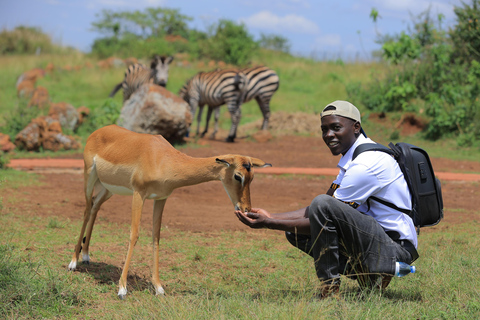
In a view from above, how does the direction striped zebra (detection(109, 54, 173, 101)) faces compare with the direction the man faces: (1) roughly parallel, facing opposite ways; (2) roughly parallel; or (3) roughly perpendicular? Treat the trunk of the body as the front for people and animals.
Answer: roughly parallel, facing opposite ways

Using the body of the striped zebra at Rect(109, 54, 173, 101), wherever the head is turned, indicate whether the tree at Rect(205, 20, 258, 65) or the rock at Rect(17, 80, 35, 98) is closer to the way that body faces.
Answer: the tree

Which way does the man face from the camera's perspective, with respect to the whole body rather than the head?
to the viewer's left

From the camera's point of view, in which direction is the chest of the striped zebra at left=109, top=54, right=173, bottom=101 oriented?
to the viewer's right

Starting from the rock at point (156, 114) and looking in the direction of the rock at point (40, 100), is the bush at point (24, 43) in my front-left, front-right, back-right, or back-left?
front-right

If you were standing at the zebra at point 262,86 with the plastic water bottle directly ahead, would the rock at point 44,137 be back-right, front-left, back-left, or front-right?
front-right

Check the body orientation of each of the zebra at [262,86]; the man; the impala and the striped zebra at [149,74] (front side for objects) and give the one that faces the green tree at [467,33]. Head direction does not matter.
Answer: the striped zebra

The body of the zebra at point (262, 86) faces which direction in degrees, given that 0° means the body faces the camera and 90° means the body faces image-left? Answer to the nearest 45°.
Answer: approximately 90°

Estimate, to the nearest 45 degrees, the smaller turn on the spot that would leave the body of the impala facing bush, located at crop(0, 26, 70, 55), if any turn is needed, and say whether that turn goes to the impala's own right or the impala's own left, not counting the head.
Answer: approximately 135° to the impala's own left

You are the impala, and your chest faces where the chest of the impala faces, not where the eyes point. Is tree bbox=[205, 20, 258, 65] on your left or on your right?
on your left

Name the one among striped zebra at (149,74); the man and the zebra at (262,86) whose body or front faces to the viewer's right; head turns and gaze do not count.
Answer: the striped zebra

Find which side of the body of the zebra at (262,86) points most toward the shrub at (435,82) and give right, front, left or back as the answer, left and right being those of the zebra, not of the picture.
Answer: back

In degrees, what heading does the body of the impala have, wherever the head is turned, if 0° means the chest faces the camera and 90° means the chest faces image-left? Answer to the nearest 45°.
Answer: approximately 315°

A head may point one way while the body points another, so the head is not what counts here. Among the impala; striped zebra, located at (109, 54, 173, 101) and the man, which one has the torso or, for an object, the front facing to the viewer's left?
the man

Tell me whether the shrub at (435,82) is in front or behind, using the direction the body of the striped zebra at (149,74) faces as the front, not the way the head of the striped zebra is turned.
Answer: in front
